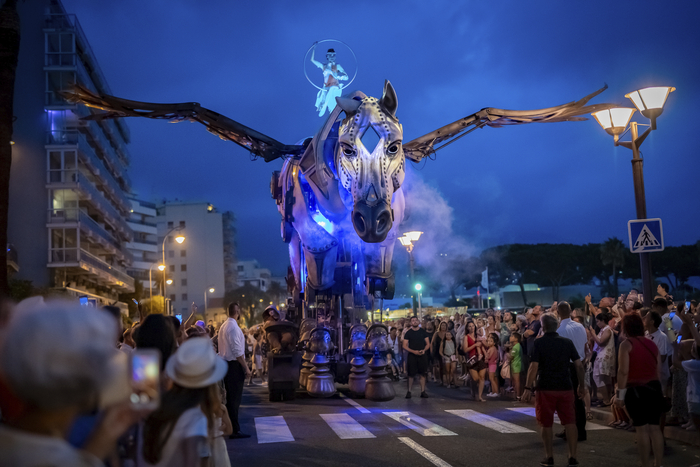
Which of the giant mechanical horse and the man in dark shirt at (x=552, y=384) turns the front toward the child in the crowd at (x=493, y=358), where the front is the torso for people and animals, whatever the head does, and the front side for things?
the man in dark shirt

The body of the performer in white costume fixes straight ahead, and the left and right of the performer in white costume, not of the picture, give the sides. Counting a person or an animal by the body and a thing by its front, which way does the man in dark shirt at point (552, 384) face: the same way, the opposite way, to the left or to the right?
the opposite way

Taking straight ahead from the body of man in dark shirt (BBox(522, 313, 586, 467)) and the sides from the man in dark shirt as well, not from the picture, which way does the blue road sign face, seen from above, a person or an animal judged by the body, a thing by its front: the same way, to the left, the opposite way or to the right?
the opposite way

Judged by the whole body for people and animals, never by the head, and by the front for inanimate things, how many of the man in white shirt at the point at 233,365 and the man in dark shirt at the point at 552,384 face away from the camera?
1

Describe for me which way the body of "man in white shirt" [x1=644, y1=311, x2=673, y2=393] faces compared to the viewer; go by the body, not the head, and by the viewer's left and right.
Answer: facing to the left of the viewer

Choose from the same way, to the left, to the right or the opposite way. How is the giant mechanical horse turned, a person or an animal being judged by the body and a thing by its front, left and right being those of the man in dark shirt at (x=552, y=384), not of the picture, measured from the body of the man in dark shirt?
the opposite way

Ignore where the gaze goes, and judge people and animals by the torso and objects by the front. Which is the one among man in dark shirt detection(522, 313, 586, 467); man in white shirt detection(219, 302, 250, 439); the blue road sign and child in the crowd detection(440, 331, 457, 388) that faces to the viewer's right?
the man in white shirt

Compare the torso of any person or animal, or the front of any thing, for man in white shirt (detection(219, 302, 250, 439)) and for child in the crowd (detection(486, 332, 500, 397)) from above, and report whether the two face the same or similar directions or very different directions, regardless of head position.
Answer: very different directions

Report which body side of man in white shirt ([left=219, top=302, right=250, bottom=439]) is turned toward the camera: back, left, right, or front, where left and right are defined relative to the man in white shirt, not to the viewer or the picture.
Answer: right

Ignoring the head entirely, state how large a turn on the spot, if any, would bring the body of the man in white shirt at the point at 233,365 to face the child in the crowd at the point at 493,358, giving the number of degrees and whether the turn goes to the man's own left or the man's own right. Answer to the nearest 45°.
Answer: approximately 45° to the man's own left

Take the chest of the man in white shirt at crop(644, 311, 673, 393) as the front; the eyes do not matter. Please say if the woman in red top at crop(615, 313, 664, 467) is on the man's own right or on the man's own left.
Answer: on the man's own left

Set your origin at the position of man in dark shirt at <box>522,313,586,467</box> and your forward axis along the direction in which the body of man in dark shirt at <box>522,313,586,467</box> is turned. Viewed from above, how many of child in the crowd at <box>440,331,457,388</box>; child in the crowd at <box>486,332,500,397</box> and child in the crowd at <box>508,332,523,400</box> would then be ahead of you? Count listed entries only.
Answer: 3

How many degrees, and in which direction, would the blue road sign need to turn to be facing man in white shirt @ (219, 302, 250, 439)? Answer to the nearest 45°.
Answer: approximately 45° to its right
